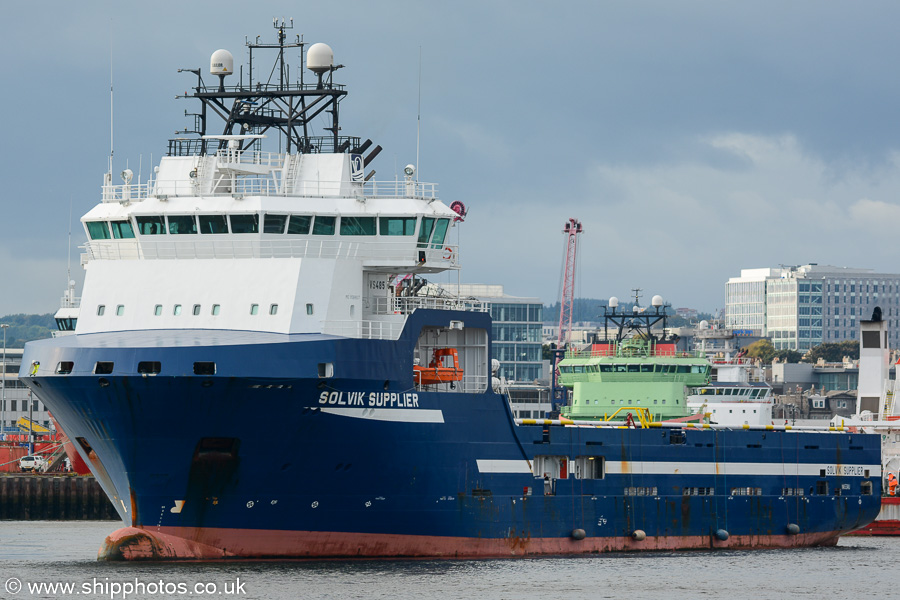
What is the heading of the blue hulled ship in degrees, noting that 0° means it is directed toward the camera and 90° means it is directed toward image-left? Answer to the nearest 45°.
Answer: approximately 45°
